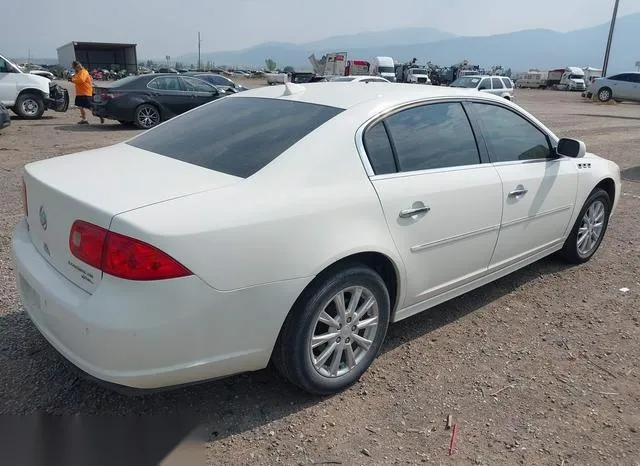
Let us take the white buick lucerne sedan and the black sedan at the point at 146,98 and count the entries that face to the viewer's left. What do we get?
0

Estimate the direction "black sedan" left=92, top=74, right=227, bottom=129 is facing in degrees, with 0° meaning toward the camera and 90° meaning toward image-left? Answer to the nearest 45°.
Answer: approximately 225°

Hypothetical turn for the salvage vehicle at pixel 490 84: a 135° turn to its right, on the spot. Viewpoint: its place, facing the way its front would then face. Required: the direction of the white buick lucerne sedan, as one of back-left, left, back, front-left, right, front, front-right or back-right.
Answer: back

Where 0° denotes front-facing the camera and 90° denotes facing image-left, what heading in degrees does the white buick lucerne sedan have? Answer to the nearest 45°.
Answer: approximately 225°

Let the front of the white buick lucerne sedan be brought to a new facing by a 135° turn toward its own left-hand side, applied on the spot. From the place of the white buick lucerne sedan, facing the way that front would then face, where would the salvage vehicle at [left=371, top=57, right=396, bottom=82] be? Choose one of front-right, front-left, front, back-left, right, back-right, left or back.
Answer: right

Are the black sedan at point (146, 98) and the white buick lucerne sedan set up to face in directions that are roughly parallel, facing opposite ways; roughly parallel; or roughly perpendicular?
roughly parallel

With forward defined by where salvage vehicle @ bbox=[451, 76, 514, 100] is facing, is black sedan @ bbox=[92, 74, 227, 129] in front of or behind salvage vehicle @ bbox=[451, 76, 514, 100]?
in front

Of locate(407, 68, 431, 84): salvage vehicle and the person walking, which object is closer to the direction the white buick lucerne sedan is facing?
the salvage vehicle

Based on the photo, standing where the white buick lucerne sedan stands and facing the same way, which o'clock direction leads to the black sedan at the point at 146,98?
The black sedan is roughly at 10 o'clock from the white buick lucerne sedan.

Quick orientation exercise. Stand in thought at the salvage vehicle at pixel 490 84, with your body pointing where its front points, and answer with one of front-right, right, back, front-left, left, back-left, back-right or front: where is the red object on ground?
front-left

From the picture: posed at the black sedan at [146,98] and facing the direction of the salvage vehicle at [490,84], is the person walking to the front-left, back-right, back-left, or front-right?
back-left

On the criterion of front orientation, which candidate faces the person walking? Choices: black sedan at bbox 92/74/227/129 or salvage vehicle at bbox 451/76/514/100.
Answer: the salvage vehicle

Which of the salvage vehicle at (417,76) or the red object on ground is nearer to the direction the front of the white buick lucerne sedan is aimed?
the salvage vehicle

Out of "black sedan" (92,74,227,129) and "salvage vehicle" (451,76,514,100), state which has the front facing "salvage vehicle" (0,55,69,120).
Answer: "salvage vehicle" (451,76,514,100)

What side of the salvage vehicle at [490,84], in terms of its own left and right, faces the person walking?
front
